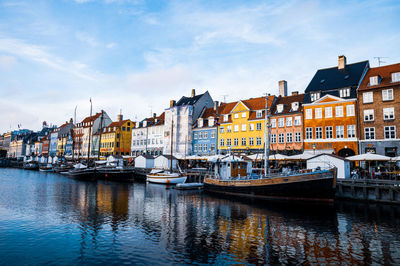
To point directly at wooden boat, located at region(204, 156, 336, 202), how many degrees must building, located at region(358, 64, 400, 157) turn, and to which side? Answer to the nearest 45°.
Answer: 0° — it already faces it

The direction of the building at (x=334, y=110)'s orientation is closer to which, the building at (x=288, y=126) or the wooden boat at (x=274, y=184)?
the wooden boat

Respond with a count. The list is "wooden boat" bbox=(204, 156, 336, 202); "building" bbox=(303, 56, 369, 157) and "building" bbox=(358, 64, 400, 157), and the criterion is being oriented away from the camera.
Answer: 0

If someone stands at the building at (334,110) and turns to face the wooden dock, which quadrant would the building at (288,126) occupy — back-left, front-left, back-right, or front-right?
back-right

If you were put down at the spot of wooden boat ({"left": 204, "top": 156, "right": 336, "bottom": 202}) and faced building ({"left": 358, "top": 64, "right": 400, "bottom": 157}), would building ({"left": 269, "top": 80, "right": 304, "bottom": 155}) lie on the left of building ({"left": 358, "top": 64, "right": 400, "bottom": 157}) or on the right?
left

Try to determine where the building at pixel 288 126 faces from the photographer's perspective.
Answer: facing the viewer and to the left of the viewer

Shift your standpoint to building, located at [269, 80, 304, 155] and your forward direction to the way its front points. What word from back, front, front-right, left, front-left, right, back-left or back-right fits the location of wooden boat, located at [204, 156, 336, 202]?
front-left
